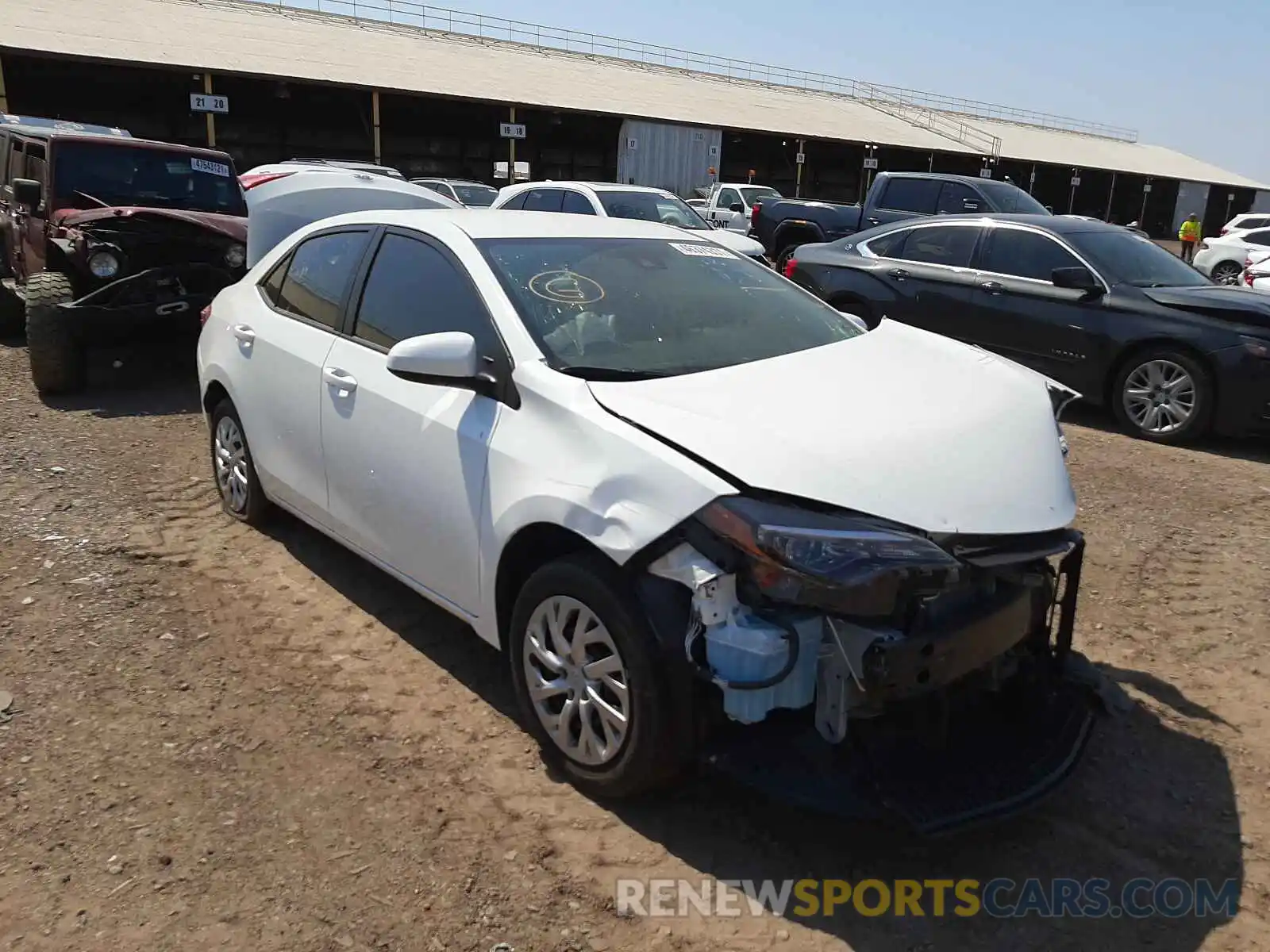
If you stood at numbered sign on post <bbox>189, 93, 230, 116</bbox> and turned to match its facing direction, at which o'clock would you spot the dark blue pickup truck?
The dark blue pickup truck is roughly at 11 o'clock from the numbered sign on post.

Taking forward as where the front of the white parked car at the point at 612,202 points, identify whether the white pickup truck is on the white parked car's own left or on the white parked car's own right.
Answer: on the white parked car's own left

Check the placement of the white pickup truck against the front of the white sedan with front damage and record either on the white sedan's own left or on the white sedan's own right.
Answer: on the white sedan's own left

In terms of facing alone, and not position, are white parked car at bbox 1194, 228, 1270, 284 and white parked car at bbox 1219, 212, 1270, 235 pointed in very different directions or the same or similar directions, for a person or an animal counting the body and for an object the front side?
same or similar directions

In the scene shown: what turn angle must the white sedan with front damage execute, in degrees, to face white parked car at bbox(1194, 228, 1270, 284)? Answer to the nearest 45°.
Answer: approximately 90° to its left

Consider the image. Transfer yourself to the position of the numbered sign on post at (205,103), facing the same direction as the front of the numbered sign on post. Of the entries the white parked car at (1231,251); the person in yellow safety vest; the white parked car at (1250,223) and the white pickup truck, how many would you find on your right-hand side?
0

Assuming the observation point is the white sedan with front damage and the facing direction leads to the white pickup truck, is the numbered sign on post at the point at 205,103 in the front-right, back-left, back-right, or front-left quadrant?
front-left

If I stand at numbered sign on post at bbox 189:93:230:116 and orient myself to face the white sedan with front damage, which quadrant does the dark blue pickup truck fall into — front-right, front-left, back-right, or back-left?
front-left

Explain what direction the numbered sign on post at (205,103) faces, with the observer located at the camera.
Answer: facing the viewer

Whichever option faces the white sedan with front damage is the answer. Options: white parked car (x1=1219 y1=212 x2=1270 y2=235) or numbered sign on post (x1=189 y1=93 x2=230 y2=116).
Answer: the numbered sign on post

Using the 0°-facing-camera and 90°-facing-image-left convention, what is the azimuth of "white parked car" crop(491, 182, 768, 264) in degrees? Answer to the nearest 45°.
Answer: approximately 315°

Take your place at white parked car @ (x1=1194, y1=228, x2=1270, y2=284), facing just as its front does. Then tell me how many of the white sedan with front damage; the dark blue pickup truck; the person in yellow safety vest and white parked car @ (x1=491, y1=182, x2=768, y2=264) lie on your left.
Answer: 1

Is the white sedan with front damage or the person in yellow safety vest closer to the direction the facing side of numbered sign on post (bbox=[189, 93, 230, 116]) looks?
the white sedan with front damage
